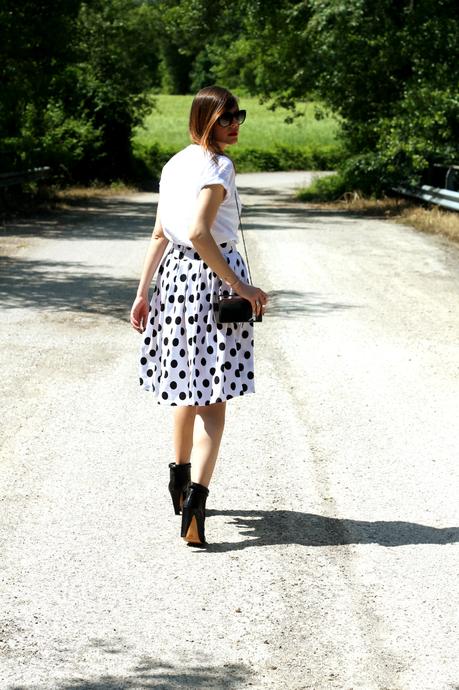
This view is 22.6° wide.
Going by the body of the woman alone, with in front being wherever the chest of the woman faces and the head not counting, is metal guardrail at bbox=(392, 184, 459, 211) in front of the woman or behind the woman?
in front

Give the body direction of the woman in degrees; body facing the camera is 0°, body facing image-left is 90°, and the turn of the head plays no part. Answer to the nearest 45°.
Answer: approximately 225°

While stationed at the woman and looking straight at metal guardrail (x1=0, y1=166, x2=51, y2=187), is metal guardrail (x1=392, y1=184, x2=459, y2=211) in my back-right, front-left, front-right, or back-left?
front-right

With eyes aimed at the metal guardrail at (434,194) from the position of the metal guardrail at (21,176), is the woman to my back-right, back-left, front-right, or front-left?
front-right

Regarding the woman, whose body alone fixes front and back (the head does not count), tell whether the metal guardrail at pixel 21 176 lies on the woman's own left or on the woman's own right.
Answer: on the woman's own left
